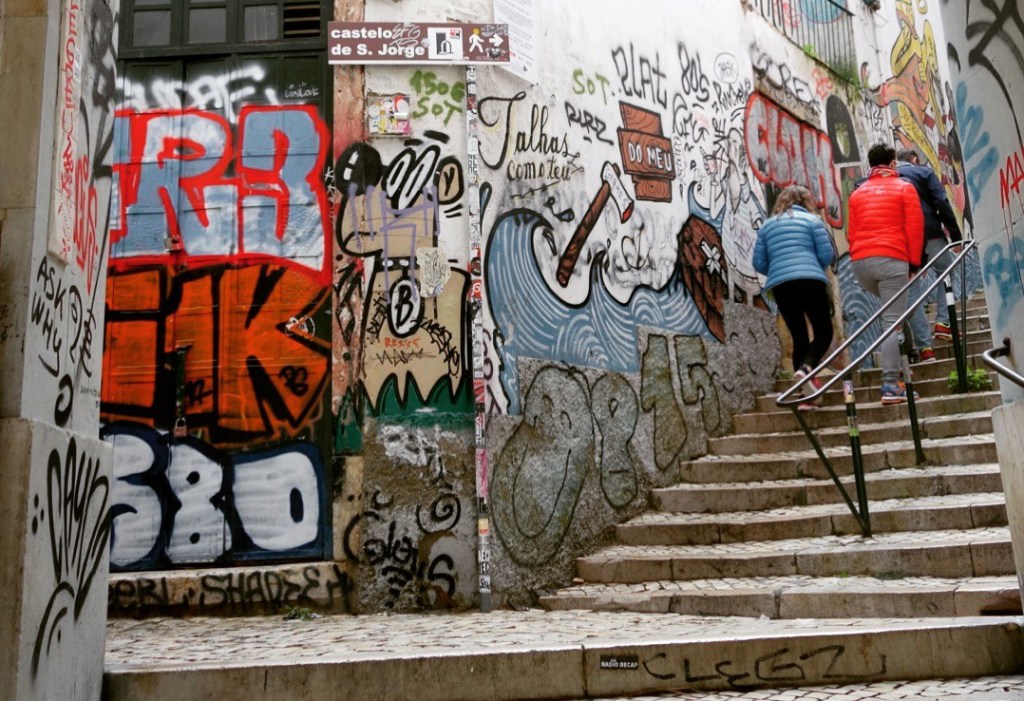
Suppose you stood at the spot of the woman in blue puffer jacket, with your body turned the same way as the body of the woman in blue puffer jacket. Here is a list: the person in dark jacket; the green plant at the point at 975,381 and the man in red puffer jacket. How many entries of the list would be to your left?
0

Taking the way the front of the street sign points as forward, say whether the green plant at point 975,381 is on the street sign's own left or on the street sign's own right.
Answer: on the street sign's own left

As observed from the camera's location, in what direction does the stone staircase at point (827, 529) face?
facing the viewer

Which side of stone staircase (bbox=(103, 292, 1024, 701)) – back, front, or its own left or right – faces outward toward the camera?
front

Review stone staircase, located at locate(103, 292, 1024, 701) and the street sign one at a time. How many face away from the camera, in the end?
0

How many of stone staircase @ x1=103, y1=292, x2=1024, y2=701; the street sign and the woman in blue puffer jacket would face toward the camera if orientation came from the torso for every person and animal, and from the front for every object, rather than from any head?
2

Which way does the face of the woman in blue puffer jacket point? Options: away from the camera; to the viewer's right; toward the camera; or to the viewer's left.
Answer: away from the camera

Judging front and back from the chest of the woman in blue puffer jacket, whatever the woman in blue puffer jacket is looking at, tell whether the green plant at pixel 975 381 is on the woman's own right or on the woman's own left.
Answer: on the woman's own right

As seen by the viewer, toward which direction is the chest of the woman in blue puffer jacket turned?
away from the camera

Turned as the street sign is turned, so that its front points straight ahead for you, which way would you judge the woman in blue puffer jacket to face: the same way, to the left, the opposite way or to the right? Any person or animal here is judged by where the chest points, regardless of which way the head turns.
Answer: the opposite way

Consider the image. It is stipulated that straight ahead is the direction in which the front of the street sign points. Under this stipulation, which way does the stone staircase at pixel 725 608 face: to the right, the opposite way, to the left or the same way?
the same way

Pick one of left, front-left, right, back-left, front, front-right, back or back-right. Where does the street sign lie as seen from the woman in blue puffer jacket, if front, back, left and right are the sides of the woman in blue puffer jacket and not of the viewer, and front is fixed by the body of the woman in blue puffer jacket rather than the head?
back-left
